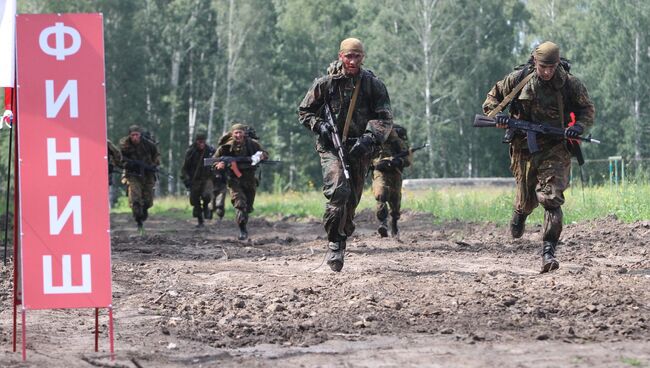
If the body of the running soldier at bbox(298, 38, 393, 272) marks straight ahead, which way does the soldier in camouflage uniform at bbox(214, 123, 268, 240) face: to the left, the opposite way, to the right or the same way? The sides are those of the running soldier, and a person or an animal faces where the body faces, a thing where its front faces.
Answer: the same way

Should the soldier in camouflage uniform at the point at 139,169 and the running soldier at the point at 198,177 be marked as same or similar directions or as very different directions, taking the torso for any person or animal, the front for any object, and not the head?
same or similar directions

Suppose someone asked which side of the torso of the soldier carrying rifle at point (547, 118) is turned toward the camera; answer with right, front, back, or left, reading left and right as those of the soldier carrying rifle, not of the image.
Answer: front

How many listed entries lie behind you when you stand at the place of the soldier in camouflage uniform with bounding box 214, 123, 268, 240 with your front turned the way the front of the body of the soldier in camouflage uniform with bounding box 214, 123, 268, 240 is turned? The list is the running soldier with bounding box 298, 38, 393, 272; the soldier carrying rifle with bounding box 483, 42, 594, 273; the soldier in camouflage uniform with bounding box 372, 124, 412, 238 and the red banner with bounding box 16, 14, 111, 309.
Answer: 0

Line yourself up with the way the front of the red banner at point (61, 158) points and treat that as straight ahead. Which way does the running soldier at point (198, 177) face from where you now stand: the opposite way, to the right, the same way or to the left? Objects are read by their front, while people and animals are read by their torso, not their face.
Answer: the same way

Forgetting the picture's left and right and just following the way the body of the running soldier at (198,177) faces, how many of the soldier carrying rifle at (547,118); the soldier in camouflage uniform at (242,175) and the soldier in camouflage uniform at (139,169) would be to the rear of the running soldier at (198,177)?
0

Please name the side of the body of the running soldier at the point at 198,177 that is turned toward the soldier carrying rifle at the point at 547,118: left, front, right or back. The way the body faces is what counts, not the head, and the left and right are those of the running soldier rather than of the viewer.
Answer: front

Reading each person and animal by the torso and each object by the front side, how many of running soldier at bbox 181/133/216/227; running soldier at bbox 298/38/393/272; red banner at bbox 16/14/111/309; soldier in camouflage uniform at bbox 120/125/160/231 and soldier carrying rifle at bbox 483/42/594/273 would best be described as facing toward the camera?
5

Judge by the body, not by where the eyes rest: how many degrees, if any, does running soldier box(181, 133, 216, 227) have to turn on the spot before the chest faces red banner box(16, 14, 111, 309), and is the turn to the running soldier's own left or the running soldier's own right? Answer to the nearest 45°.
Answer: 0° — they already face it

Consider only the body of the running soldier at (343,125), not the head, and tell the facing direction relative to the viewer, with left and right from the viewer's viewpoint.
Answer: facing the viewer

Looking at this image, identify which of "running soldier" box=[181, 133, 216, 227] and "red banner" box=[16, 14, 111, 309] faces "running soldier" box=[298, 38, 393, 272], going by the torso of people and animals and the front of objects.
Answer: "running soldier" box=[181, 133, 216, 227]

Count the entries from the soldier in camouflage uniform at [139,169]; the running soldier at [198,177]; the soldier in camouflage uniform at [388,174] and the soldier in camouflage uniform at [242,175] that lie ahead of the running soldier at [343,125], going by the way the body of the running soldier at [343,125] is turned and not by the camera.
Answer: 0

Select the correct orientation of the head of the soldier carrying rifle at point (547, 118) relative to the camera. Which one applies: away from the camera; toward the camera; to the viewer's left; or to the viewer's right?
toward the camera

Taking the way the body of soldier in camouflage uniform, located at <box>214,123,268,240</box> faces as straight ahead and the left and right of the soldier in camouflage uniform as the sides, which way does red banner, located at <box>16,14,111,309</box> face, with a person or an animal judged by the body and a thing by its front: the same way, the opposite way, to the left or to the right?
the same way

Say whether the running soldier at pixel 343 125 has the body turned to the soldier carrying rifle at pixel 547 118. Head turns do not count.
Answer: no

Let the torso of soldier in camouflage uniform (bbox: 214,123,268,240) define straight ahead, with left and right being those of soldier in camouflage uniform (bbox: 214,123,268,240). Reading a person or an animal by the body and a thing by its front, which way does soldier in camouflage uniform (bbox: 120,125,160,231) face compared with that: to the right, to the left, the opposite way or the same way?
the same way

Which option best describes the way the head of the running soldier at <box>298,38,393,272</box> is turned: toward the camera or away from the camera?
toward the camera

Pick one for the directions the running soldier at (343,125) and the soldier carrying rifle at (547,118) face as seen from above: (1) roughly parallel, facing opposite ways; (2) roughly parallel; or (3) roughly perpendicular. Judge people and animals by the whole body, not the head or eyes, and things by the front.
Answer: roughly parallel

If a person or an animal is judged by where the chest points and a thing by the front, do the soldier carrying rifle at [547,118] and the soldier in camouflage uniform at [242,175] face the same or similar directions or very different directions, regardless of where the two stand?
same or similar directions
